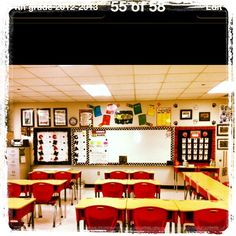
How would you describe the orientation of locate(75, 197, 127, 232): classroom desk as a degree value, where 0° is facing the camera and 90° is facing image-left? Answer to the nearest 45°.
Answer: approximately 0°

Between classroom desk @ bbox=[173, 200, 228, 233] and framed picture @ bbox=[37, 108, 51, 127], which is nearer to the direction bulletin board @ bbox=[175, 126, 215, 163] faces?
the classroom desk

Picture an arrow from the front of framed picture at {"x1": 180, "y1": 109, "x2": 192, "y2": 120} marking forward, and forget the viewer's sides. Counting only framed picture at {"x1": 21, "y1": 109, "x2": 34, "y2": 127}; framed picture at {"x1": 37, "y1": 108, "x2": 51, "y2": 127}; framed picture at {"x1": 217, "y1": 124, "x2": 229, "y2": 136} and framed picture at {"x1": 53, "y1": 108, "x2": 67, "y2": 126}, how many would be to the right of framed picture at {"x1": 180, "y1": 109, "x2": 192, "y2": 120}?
3

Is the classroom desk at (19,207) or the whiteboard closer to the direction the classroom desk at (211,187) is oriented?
the classroom desk

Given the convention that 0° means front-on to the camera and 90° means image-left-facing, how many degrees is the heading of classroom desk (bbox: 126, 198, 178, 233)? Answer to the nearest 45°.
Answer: approximately 0°

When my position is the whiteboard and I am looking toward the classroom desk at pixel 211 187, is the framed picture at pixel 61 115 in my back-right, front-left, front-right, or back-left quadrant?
back-right
